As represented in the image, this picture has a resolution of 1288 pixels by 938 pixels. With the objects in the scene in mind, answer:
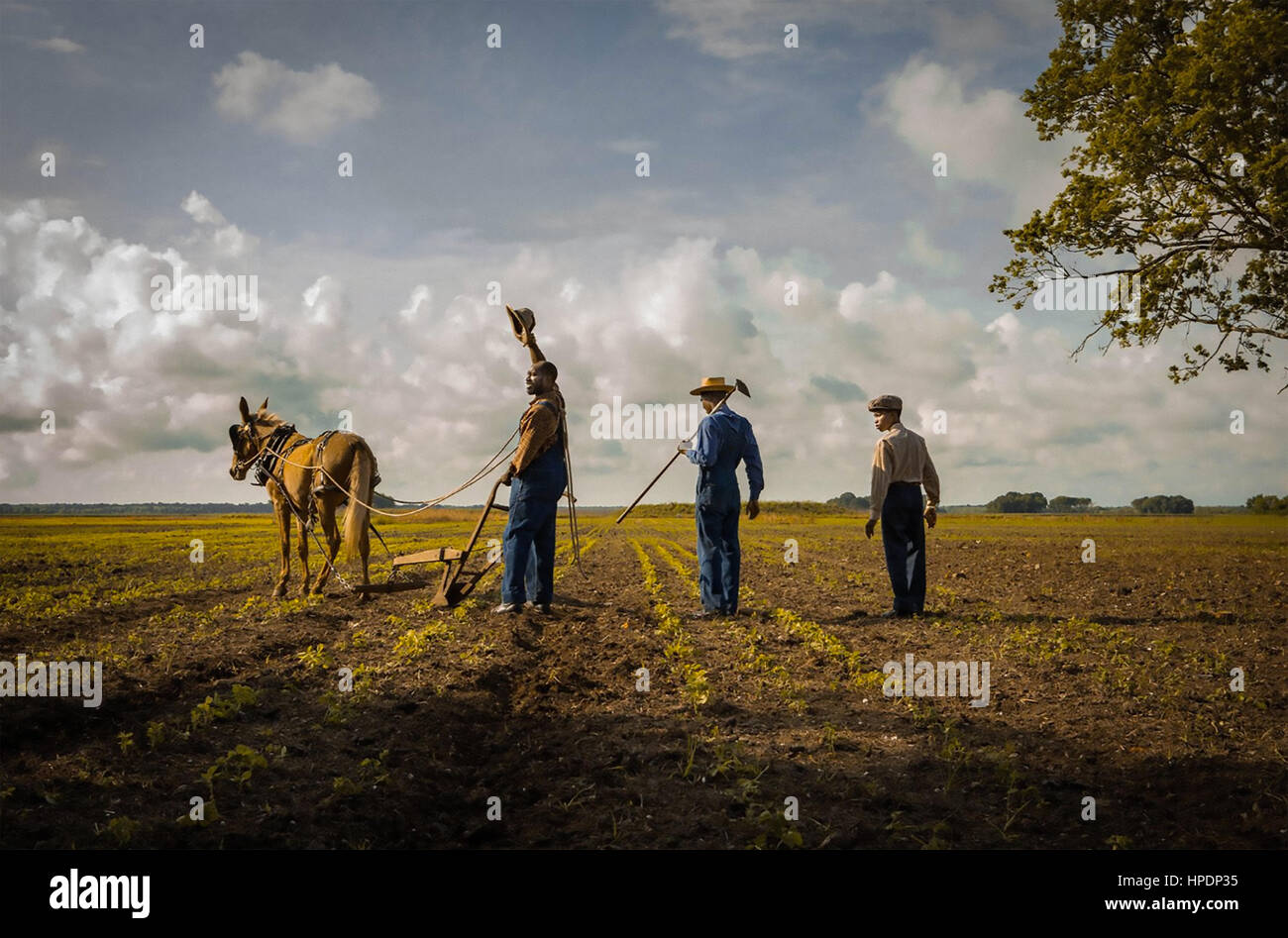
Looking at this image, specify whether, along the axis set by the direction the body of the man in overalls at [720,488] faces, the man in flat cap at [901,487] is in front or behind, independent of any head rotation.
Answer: behind

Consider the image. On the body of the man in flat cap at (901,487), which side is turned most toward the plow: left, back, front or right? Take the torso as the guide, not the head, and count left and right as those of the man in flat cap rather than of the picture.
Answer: left

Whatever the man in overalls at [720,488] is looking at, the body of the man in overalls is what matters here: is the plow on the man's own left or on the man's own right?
on the man's own left

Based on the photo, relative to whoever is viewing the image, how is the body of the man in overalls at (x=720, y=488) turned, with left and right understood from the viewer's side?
facing away from the viewer and to the left of the viewer

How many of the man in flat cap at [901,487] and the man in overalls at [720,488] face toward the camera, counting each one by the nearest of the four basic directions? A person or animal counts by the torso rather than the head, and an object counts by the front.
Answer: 0

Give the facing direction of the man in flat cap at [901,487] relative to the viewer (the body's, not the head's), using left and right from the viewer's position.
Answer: facing away from the viewer and to the left of the viewer

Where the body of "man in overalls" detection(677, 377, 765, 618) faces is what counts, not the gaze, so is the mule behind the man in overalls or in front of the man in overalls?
in front

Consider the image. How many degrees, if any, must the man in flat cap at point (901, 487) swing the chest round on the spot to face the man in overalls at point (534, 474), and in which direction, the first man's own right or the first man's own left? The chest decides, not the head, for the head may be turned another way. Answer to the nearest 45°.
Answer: approximately 45° to the first man's own left

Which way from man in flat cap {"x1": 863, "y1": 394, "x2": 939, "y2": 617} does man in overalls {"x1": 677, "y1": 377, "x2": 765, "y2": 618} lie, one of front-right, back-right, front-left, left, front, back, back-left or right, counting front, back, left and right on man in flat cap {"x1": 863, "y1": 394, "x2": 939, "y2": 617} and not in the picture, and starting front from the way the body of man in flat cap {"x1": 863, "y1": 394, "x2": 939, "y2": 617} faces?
front-left
